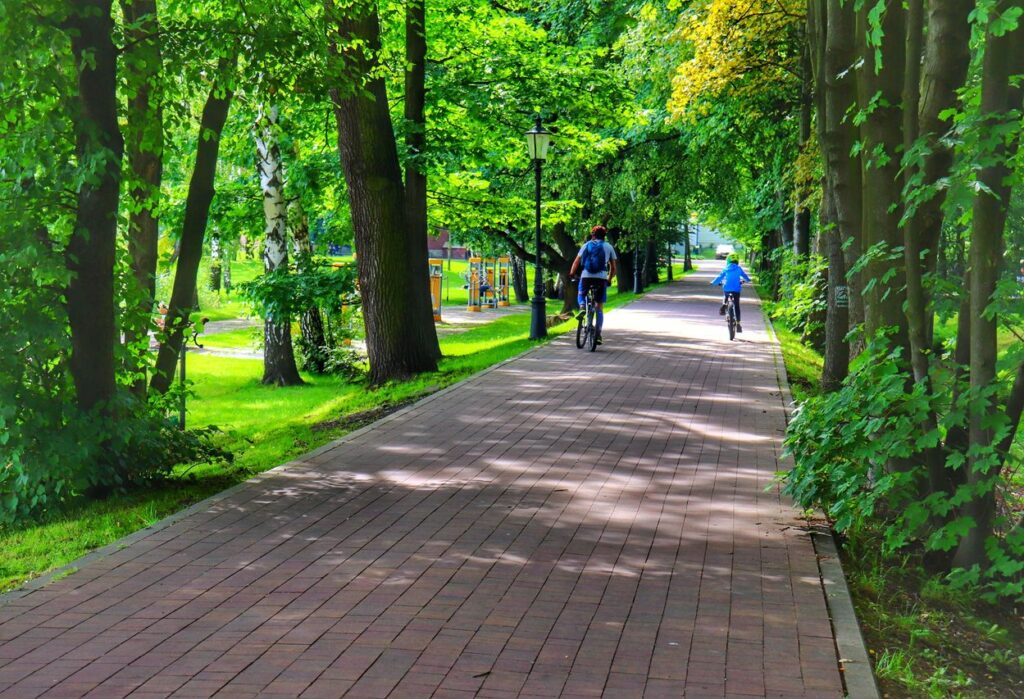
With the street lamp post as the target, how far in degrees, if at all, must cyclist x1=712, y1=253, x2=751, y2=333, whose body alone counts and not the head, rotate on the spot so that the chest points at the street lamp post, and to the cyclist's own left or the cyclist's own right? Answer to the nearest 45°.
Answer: approximately 90° to the cyclist's own left

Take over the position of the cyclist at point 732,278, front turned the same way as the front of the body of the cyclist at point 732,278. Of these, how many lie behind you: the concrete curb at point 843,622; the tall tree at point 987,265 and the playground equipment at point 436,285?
2

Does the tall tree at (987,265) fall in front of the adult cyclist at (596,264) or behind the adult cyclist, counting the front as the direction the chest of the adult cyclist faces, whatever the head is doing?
behind

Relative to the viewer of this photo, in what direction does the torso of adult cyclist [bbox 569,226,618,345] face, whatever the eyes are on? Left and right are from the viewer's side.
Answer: facing away from the viewer

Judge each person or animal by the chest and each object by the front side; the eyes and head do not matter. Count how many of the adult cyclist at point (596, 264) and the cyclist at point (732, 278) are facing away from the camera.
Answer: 2

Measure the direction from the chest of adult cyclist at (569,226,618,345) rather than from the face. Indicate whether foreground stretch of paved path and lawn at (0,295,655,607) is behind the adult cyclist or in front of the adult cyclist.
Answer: behind

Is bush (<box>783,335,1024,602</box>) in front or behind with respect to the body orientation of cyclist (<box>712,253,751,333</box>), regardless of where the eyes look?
behind

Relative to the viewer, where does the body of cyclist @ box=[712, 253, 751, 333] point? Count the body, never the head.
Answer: away from the camera

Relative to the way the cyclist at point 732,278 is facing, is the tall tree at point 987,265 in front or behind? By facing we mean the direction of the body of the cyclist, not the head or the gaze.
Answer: behind

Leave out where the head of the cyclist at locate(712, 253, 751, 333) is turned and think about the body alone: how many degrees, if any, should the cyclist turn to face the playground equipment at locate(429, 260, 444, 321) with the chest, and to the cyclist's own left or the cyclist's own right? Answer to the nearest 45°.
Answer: approximately 45° to the cyclist's own left

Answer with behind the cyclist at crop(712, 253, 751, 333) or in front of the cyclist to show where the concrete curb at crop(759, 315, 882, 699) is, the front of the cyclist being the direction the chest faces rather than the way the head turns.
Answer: behind

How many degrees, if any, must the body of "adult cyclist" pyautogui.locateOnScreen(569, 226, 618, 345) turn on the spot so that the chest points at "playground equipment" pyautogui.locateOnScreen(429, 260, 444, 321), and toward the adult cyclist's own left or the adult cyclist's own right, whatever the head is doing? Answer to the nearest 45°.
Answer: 0° — they already face it
